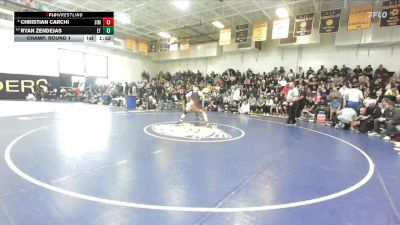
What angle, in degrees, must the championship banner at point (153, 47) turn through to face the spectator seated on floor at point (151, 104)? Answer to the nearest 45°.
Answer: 0° — it already faces them

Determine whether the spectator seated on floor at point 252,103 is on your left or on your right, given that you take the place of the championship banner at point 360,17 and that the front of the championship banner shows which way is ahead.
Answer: on your right

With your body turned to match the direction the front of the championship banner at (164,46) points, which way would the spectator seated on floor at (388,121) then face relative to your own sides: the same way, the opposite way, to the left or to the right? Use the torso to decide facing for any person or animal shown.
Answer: to the right

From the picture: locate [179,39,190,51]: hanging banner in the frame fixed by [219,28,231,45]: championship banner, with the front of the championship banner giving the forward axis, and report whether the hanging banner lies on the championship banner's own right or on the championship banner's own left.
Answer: on the championship banner's own right

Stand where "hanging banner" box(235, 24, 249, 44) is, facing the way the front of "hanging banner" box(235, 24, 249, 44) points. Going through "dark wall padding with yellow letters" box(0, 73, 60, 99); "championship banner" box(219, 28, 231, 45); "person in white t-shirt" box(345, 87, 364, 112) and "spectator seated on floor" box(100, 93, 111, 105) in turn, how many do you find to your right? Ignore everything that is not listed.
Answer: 3

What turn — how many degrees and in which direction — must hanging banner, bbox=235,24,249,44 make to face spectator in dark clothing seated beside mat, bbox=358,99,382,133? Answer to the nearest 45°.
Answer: approximately 45° to its left

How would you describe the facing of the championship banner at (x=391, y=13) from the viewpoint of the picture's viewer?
facing the viewer

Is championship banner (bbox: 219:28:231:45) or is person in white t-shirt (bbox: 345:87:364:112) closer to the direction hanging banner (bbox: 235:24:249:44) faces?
the person in white t-shirt

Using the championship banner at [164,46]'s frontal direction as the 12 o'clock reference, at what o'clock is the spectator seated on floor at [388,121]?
The spectator seated on floor is roughly at 11 o'clock from the championship banner.

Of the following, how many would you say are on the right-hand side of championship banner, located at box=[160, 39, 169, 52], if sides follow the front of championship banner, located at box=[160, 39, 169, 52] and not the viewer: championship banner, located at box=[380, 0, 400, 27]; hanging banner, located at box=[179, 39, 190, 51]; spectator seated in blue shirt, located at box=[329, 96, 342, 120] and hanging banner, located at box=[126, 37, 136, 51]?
1

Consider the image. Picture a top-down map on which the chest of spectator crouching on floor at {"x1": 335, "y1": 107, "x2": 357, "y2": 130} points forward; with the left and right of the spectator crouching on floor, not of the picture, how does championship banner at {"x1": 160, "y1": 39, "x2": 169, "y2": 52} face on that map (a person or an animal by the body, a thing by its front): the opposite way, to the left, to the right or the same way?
to the left

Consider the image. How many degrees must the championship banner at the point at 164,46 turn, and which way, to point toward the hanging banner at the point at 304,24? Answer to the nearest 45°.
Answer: approximately 45° to its left

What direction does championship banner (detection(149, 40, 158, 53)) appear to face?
toward the camera

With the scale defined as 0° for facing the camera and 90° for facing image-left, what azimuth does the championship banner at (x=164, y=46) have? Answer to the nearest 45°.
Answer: approximately 0°

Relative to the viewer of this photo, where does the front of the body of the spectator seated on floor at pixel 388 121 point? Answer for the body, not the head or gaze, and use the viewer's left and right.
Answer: facing the viewer and to the left of the viewer
